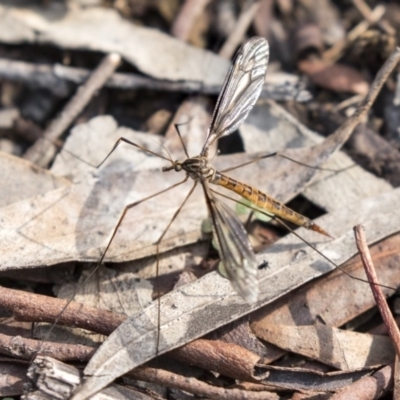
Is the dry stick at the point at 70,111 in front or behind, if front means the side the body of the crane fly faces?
in front

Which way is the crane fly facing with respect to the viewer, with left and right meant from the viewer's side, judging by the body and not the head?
facing to the left of the viewer

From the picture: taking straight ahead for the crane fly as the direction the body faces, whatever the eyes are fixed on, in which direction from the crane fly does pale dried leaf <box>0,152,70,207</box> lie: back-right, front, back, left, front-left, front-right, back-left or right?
front
